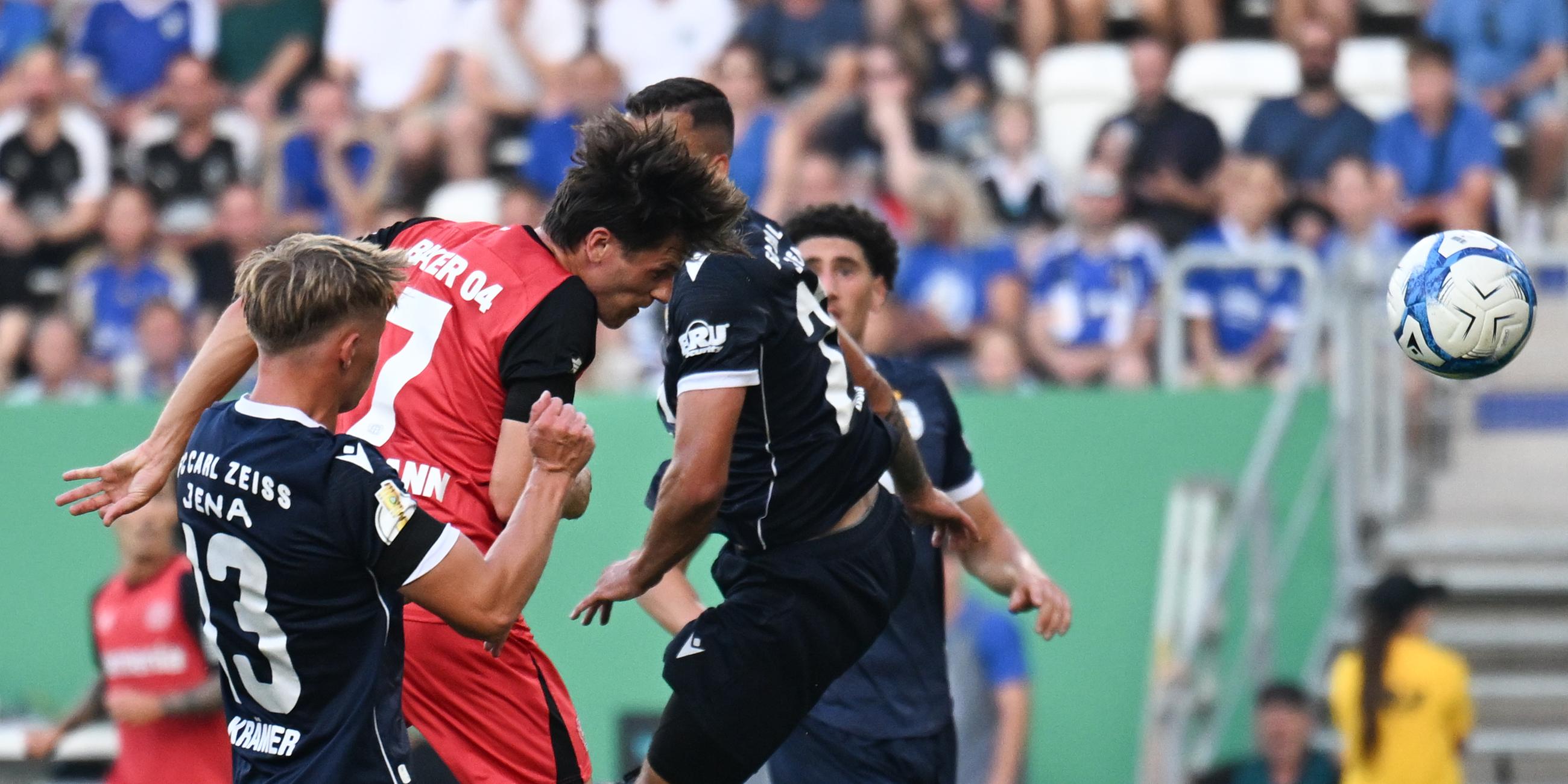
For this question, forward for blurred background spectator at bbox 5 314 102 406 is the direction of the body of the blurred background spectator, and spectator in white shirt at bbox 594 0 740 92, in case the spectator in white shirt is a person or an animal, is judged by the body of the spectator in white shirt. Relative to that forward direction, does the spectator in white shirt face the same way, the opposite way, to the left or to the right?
the same way

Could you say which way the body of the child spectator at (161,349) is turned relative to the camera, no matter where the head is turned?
toward the camera

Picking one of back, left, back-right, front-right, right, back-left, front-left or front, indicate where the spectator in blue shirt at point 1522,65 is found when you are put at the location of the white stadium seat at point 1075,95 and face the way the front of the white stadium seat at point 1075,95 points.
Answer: left

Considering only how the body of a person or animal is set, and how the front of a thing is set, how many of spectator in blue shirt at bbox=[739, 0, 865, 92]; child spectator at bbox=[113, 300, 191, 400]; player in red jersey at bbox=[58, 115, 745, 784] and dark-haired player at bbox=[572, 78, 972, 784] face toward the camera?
2

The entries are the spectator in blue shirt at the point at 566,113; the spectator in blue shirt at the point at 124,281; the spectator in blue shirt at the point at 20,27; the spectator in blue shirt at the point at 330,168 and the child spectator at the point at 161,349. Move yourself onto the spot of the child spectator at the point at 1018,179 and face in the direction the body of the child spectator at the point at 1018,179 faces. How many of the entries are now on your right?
5

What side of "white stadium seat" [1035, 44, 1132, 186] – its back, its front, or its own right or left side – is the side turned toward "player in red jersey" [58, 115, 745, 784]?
front

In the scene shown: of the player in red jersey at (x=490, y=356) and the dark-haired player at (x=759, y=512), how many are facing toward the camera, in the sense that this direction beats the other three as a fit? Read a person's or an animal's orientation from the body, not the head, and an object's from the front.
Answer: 0

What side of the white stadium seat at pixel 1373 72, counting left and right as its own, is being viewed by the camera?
front

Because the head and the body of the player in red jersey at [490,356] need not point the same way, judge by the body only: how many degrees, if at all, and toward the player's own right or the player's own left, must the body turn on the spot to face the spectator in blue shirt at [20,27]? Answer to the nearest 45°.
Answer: approximately 45° to the player's own left

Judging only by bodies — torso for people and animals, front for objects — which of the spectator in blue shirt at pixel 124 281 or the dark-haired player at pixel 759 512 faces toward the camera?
the spectator in blue shirt

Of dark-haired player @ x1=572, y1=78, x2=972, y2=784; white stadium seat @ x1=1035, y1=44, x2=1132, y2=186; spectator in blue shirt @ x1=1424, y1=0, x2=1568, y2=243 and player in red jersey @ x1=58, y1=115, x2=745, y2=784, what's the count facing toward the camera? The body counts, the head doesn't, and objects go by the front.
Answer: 2

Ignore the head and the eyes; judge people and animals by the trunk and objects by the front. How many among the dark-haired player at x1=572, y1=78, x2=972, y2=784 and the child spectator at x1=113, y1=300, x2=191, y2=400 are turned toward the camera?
1

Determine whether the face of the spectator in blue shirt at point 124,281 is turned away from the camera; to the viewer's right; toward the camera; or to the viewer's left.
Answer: toward the camera

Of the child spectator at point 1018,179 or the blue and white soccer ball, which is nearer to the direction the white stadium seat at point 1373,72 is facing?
the blue and white soccer ball

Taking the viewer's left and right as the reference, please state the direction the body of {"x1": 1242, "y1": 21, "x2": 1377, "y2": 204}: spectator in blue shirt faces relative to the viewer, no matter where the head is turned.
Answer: facing the viewer

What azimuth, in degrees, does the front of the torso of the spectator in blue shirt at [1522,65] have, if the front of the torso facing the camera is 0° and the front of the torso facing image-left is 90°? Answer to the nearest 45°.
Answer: approximately 0°

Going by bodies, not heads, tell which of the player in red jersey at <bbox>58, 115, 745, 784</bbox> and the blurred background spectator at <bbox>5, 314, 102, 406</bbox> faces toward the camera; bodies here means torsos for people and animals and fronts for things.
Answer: the blurred background spectator
